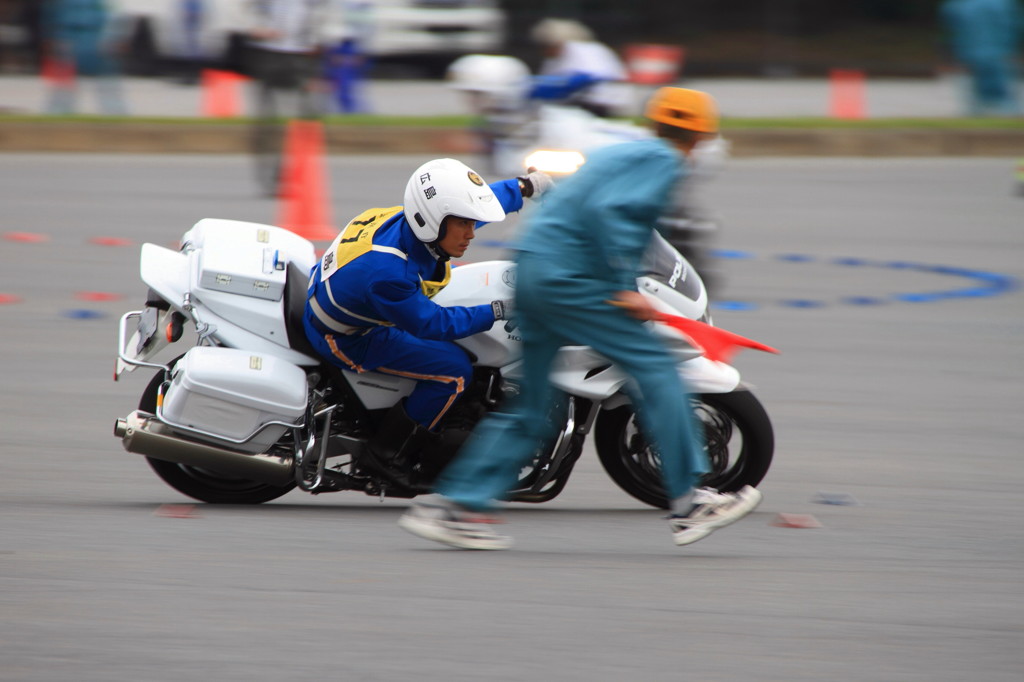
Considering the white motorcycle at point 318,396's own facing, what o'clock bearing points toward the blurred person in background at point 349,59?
The blurred person in background is roughly at 9 o'clock from the white motorcycle.

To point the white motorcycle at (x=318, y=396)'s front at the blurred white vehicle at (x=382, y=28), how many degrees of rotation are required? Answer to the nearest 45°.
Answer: approximately 90° to its left

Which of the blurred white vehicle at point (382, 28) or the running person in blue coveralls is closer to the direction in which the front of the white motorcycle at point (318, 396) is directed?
the running person in blue coveralls

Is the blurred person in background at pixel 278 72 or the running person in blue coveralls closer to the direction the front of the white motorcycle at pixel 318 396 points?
the running person in blue coveralls

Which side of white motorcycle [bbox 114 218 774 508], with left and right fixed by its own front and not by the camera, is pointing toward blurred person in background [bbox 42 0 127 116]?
left

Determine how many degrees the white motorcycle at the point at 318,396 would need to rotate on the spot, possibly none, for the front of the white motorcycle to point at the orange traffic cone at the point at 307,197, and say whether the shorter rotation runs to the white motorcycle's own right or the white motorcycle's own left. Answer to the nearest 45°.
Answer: approximately 90° to the white motorcycle's own left

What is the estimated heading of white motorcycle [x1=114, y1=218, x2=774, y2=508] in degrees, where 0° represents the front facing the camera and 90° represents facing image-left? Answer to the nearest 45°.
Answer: approximately 270°

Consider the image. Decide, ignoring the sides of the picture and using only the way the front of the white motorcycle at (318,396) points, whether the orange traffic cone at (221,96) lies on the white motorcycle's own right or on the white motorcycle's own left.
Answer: on the white motorcycle's own left

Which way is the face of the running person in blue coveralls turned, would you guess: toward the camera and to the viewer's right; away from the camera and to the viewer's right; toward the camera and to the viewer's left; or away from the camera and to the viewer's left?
away from the camera and to the viewer's right

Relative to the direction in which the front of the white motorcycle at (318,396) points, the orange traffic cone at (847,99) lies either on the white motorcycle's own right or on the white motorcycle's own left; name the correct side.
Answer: on the white motorcycle's own left

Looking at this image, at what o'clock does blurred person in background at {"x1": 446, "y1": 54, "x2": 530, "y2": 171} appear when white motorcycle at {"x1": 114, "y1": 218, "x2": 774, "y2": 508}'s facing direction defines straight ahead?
The blurred person in background is roughly at 9 o'clock from the white motorcycle.

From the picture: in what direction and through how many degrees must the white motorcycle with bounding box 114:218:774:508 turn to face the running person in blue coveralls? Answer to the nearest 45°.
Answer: approximately 45° to its right
